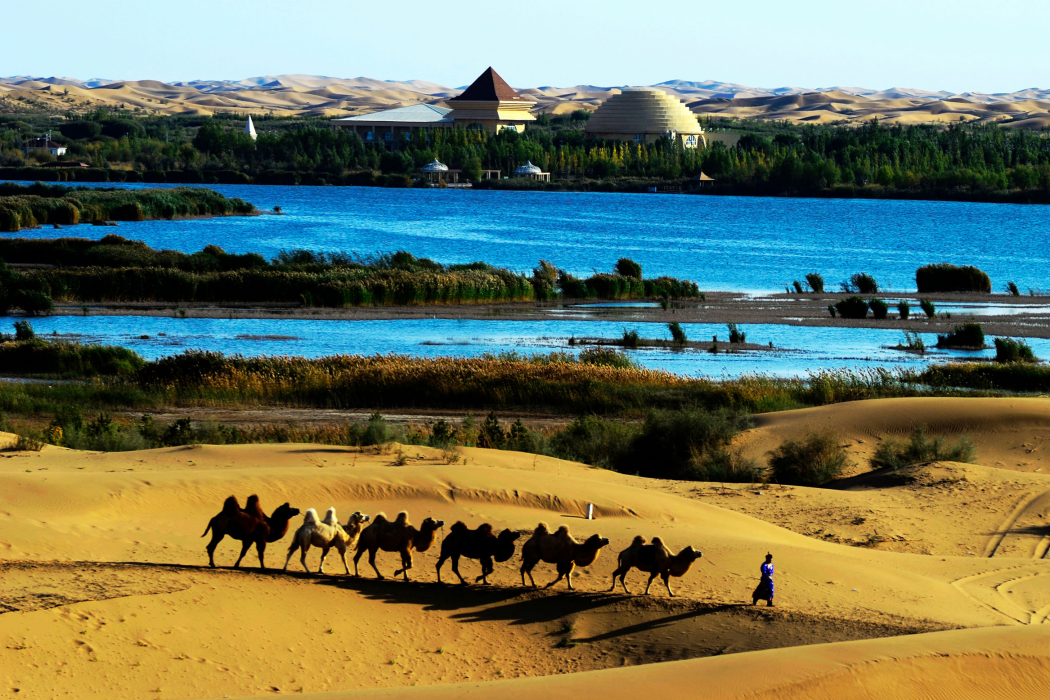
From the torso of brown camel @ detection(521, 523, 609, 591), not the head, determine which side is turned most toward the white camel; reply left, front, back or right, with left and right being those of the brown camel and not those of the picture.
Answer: back

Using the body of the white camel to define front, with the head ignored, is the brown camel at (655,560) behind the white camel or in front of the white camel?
in front

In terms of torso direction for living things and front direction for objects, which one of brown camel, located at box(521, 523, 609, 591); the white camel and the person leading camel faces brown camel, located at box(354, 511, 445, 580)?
the white camel

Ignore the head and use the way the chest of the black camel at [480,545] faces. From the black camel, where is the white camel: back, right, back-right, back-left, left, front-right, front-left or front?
back

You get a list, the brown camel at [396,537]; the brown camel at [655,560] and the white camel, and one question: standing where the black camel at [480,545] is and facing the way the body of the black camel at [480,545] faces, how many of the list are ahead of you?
1

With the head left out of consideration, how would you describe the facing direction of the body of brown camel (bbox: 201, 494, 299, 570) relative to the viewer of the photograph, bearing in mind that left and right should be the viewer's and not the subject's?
facing to the right of the viewer

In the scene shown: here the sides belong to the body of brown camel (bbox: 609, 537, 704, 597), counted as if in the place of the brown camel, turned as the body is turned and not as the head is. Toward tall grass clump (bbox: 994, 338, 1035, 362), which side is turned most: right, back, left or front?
left

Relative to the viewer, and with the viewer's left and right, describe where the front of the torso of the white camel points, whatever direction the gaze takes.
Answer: facing to the right of the viewer

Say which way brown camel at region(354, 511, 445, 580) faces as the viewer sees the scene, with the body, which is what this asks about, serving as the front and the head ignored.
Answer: to the viewer's right

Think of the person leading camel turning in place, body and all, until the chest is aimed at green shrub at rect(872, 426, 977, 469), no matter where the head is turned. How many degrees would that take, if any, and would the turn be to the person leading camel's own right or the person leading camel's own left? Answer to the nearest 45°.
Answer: approximately 90° to the person leading camel's own left

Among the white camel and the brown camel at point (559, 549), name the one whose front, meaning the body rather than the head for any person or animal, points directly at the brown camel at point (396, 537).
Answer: the white camel

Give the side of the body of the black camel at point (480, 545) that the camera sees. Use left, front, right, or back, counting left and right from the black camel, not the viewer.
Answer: right

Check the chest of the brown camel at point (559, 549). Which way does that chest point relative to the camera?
to the viewer's right

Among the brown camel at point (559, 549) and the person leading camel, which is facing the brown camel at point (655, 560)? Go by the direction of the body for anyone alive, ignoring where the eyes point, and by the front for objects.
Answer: the brown camel at point (559, 549)
